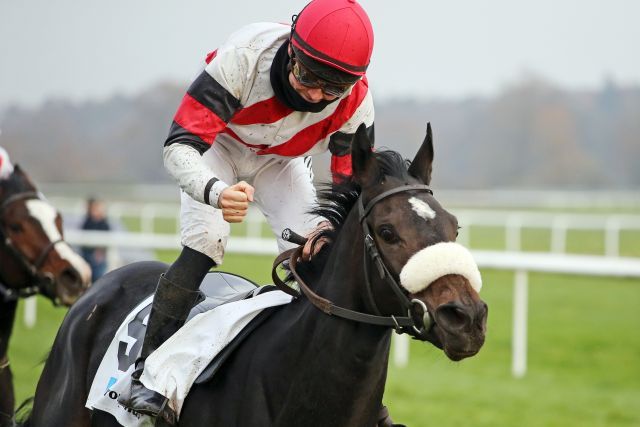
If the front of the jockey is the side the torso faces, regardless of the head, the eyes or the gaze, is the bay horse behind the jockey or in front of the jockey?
behind

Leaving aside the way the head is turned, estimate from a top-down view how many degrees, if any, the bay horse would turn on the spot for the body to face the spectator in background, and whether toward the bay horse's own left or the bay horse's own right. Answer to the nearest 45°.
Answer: approximately 135° to the bay horse's own left

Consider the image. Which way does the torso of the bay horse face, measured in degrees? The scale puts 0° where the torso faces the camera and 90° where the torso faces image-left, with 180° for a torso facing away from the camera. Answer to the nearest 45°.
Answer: approximately 315°

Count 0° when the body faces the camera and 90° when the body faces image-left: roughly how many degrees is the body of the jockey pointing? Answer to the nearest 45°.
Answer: approximately 315°

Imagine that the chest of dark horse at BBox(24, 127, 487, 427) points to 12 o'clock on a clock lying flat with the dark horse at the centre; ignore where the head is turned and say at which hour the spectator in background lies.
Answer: The spectator in background is roughly at 7 o'clock from the dark horse.

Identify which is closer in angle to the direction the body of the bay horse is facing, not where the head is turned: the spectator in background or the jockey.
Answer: the jockey
